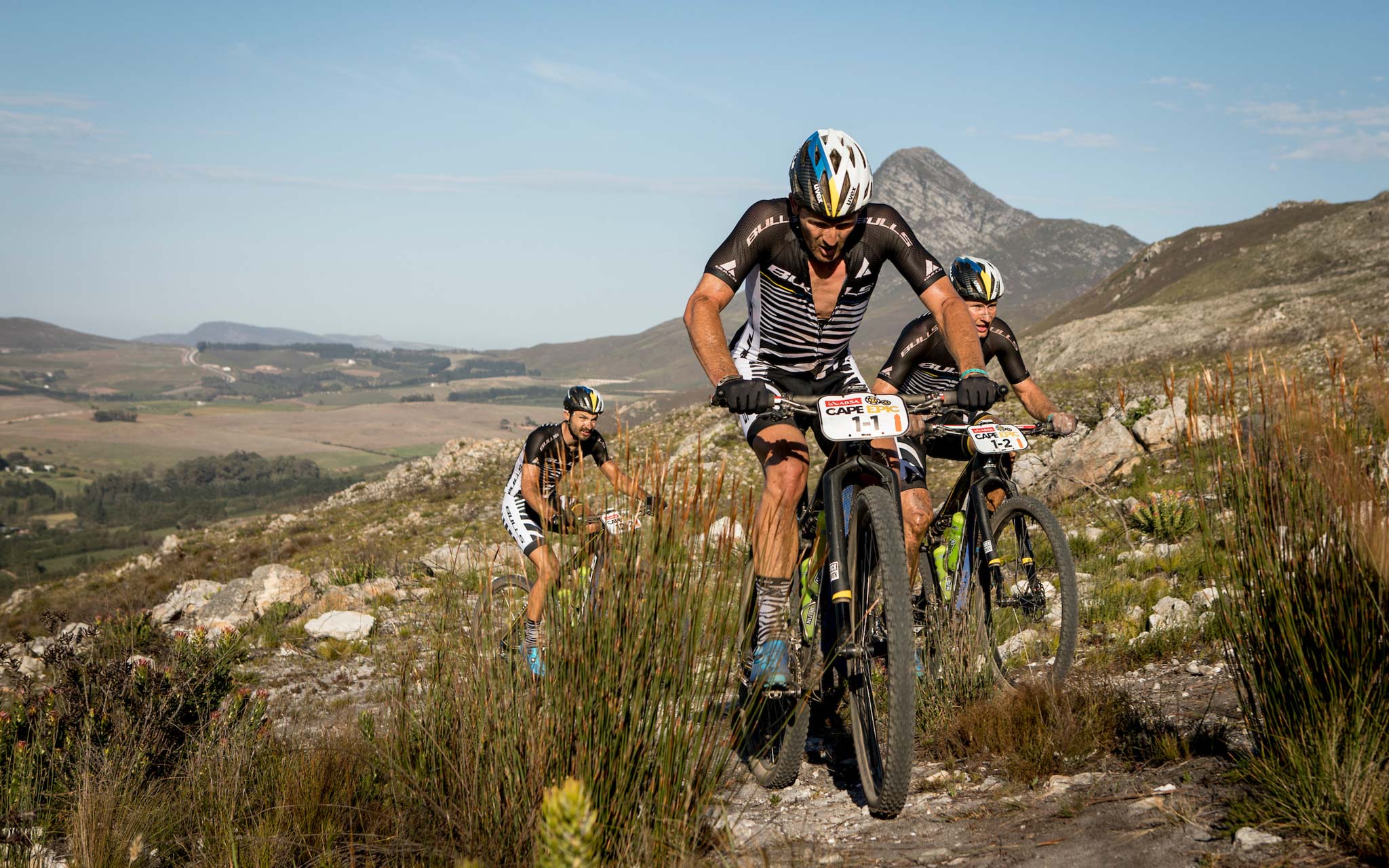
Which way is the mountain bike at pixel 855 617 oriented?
toward the camera

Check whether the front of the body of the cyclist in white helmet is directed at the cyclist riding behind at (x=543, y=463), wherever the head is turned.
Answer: no

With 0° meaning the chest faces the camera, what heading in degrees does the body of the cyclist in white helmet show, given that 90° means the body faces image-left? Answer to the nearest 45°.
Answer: approximately 0°

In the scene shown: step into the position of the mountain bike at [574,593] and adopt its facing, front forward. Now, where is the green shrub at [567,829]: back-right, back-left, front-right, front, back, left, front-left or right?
front-right

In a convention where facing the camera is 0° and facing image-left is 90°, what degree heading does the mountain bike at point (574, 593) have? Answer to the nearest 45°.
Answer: approximately 315°

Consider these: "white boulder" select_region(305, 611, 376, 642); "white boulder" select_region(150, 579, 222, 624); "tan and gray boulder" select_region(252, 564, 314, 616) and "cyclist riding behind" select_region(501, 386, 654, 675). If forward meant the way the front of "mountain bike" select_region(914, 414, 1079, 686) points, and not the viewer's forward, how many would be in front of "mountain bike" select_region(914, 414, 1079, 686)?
0

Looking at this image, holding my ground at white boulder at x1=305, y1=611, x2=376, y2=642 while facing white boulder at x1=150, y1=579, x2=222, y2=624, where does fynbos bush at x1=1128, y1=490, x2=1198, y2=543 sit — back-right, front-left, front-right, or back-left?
back-right

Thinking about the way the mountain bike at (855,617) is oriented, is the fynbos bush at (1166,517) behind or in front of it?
behind

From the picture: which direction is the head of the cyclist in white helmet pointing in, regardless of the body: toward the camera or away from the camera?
toward the camera

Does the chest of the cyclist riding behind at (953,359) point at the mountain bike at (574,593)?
no

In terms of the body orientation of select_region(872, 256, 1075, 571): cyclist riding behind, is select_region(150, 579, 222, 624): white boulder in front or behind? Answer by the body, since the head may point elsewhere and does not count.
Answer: behind
